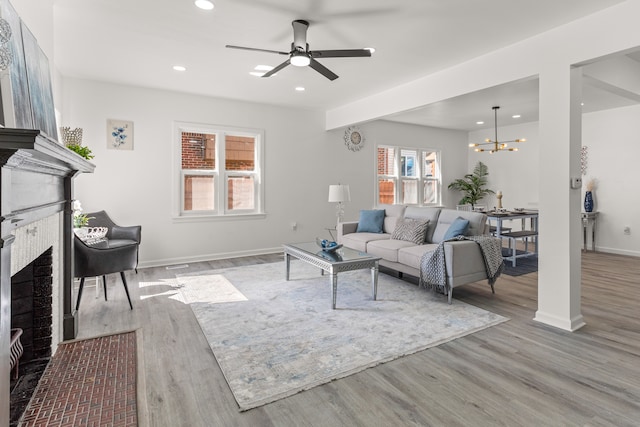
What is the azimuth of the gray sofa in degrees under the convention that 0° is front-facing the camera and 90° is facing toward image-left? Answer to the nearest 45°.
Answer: approximately 45°

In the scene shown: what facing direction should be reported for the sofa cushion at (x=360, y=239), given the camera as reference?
facing the viewer and to the left of the viewer

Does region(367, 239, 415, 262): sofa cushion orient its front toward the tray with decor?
yes

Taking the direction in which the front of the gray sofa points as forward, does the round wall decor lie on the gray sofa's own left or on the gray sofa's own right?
on the gray sofa's own right

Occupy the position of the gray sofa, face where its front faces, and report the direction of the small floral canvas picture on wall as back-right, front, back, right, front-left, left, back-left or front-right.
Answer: front-right

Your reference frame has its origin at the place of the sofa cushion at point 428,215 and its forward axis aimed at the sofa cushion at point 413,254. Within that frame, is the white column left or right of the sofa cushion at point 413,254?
left

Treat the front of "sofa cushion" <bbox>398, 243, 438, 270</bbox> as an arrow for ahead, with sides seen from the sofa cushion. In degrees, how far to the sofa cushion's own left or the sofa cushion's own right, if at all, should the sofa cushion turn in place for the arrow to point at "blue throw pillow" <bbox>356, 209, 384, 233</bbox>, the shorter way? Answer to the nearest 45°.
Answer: approximately 90° to the sofa cushion's own right

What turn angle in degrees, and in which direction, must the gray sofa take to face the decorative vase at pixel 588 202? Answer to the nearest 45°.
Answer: approximately 180°

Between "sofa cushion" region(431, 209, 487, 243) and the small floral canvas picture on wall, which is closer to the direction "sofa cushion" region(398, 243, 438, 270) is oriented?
the small floral canvas picture on wall

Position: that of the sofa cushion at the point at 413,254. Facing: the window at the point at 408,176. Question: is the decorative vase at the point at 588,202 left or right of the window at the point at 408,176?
right

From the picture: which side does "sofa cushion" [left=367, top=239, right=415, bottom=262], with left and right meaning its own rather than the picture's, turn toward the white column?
left

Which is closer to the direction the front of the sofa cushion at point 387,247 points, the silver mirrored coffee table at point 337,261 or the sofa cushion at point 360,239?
the silver mirrored coffee table

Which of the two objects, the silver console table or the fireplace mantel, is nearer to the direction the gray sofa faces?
the fireplace mantel

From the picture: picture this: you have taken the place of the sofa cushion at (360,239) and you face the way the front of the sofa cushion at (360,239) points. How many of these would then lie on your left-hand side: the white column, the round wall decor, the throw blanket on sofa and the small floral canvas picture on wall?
2

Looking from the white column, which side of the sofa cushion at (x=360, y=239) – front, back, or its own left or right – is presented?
left

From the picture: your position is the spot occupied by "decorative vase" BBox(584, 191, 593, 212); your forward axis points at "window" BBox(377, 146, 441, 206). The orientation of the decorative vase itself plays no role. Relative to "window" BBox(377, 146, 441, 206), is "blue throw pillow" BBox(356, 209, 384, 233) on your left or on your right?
left
